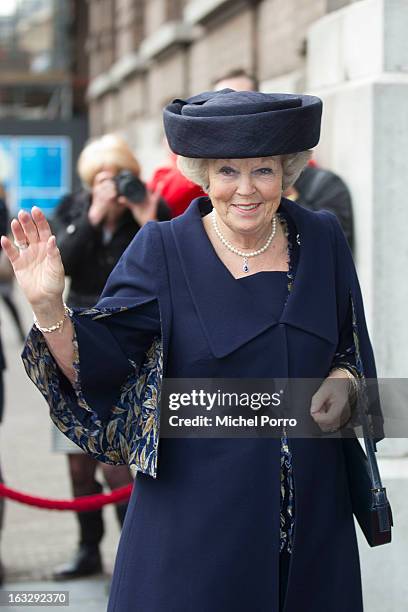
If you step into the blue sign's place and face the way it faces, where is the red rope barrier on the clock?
The red rope barrier is roughly at 12 o'clock from the blue sign.

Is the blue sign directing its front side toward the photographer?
yes

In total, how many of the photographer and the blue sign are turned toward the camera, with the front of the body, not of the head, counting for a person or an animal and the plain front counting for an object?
2

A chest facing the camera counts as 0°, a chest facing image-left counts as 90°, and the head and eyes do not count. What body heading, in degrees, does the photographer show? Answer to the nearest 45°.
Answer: approximately 0°

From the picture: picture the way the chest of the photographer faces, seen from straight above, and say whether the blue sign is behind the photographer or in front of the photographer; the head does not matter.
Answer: behind

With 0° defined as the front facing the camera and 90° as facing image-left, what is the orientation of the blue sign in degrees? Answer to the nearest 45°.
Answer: approximately 0°

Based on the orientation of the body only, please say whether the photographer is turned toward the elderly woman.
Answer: yes

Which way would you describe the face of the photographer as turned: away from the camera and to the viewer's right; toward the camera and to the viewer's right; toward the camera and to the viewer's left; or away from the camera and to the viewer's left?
toward the camera and to the viewer's right
